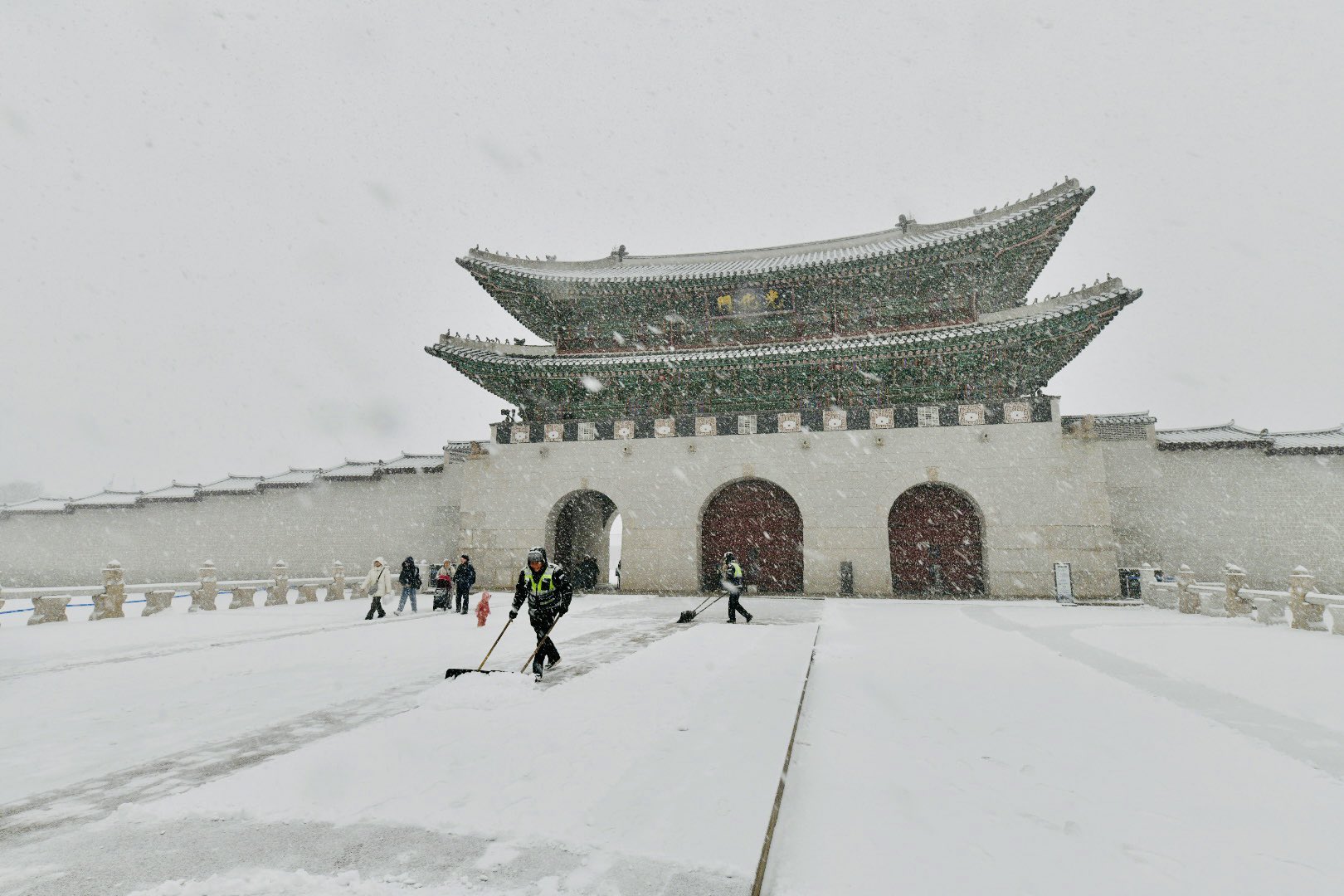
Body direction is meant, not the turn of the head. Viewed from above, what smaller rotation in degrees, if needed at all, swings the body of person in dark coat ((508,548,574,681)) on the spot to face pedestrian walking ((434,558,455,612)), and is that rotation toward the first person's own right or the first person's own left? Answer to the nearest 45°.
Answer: approximately 135° to the first person's own right

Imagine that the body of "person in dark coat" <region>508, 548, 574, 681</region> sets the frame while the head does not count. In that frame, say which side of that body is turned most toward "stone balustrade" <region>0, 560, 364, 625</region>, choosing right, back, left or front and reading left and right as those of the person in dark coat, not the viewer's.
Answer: right

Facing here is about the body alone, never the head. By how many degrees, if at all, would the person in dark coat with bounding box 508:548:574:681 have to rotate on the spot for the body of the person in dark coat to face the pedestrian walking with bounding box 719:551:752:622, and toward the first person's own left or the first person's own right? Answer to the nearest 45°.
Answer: approximately 180°

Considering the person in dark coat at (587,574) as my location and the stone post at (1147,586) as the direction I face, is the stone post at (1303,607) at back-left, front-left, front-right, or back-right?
front-right

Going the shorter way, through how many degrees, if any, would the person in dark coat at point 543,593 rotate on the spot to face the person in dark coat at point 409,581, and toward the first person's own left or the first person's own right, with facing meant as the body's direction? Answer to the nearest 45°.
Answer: approximately 135° to the first person's own right

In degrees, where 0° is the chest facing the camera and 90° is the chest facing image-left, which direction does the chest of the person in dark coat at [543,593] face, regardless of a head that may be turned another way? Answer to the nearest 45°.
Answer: approximately 45°

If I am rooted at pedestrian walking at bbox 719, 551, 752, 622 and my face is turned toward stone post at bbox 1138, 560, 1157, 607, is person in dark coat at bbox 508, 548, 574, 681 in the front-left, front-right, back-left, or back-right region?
back-right

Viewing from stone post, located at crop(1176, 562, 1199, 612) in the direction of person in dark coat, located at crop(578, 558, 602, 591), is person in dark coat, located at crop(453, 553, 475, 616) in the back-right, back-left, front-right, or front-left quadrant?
front-left

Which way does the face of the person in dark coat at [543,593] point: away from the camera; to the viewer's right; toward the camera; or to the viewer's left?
toward the camera

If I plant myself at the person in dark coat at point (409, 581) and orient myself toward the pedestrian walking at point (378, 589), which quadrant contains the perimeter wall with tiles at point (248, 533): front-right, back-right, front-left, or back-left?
back-right

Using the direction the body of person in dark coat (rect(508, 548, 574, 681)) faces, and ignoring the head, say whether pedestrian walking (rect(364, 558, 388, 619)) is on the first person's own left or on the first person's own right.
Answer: on the first person's own right

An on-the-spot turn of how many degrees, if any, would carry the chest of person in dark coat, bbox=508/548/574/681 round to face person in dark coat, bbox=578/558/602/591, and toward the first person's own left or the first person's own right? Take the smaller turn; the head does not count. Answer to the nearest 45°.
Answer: approximately 135° to the first person's own right

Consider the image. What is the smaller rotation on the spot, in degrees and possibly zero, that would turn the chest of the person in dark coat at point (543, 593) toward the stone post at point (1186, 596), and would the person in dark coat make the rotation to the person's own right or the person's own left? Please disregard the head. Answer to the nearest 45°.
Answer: approximately 135° to the person's own left
